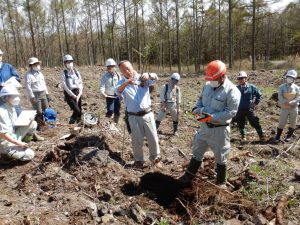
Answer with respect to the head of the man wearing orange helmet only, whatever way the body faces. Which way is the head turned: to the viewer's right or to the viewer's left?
to the viewer's left

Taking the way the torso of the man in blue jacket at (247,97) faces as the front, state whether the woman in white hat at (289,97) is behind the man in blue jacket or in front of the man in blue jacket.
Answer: behind

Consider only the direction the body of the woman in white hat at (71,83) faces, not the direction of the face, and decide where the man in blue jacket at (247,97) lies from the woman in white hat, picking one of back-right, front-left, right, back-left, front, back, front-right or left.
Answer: front-left

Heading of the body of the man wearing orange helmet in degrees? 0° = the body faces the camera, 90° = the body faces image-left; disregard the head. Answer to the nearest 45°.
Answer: approximately 45°

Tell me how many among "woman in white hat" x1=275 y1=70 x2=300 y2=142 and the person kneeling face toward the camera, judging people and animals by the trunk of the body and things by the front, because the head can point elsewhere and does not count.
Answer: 1

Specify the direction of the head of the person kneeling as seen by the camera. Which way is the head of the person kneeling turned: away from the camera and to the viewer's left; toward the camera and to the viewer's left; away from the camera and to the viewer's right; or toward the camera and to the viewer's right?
toward the camera and to the viewer's right

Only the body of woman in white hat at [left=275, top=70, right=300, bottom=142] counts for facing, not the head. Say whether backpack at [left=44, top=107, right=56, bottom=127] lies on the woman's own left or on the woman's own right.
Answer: on the woman's own right

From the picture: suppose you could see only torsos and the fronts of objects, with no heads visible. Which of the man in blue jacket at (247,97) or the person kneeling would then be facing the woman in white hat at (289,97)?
the person kneeling

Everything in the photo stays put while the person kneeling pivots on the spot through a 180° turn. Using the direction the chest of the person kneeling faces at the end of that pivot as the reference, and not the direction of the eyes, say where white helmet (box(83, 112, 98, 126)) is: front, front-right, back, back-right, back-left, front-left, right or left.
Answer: back-right

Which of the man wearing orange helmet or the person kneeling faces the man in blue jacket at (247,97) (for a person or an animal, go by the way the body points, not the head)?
the person kneeling

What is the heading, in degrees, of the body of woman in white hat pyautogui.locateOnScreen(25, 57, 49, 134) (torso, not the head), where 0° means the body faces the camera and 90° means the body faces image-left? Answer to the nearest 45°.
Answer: approximately 315°

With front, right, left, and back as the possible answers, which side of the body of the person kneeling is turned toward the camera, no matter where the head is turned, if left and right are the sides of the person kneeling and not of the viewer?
right

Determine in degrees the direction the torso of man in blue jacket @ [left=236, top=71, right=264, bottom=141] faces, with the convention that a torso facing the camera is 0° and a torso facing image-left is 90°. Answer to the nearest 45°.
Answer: approximately 45°
